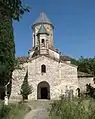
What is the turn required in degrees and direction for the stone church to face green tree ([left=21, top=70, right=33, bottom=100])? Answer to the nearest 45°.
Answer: approximately 90° to its right

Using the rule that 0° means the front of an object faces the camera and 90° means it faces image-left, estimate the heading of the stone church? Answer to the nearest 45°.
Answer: approximately 0°
